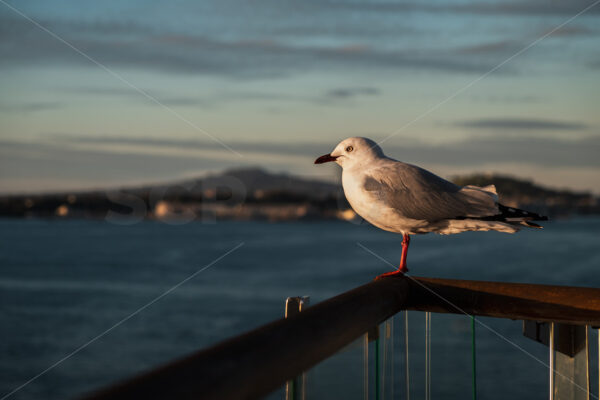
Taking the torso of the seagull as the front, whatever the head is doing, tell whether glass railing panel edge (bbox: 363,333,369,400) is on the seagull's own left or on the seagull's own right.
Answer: on the seagull's own left

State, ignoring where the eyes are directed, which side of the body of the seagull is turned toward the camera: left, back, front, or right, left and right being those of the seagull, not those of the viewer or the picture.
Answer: left

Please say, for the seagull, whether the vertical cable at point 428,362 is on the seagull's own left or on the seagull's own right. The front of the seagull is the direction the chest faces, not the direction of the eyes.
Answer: on the seagull's own left
